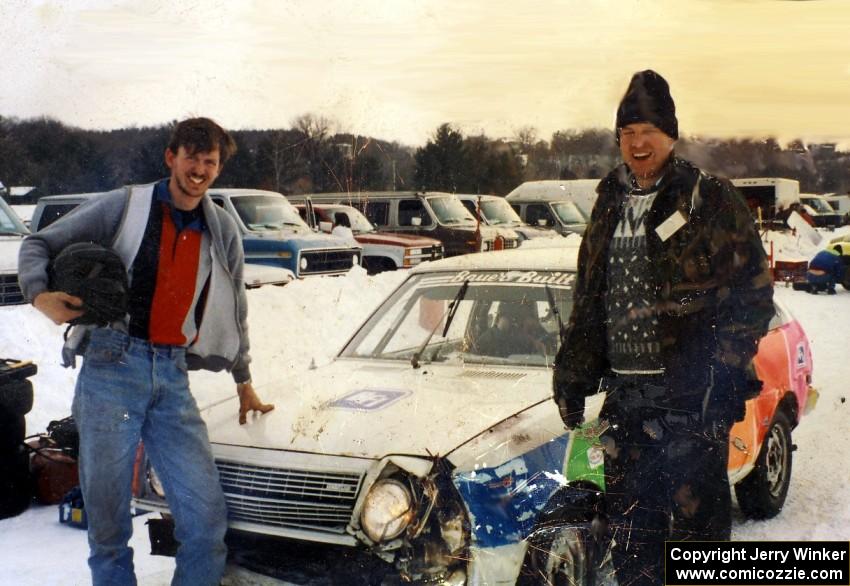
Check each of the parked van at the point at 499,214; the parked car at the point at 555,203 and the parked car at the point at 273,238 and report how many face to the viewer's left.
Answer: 0

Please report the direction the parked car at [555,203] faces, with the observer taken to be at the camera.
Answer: facing the viewer and to the right of the viewer

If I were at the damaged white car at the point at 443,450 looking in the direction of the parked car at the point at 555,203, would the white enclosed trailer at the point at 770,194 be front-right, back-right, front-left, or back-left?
front-right

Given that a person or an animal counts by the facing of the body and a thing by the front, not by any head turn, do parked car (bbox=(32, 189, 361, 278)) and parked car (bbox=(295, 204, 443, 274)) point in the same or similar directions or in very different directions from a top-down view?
same or similar directions

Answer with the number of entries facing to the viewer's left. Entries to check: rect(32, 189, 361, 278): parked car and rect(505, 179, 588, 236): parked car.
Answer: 0

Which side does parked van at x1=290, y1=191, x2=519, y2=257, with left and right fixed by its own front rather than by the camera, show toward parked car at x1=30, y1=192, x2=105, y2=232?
right

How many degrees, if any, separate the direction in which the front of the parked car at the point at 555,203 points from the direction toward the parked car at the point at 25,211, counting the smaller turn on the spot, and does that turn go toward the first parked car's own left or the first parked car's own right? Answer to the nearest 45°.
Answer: approximately 135° to the first parked car's own right

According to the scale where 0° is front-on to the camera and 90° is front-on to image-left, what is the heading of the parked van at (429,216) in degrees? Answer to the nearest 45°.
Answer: approximately 315°

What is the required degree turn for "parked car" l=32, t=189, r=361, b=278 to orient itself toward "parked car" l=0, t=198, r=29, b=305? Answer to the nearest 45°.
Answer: approximately 135° to its right
